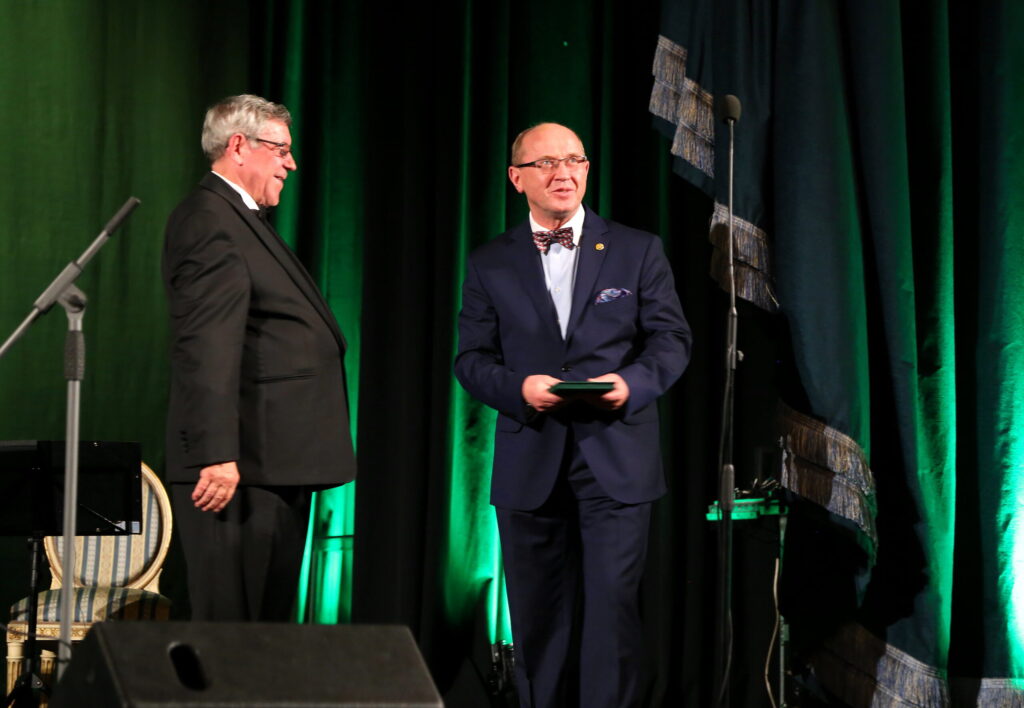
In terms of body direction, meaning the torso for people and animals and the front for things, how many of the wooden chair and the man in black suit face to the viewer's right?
1

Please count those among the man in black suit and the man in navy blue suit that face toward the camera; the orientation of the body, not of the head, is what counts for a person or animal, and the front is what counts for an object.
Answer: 1

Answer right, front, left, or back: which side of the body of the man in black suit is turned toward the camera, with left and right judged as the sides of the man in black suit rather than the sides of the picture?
right

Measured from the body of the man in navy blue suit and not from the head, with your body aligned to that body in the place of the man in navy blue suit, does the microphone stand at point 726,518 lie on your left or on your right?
on your left

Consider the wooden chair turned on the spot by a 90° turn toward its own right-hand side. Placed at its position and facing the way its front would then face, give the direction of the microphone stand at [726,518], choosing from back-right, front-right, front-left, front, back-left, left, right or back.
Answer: back

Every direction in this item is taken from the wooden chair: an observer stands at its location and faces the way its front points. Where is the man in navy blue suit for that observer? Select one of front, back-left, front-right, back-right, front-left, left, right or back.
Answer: left

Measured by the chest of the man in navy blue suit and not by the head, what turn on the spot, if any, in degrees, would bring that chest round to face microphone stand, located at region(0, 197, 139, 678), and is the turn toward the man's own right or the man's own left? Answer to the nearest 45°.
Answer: approximately 45° to the man's own right

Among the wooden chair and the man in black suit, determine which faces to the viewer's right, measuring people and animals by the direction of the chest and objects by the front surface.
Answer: the man in black suit

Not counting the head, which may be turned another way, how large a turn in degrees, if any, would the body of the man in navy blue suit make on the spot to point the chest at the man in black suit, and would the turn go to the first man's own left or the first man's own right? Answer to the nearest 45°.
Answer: approximately 45° to the first man's own right

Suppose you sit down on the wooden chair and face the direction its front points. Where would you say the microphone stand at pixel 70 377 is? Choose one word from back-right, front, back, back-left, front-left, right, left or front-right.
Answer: front-left

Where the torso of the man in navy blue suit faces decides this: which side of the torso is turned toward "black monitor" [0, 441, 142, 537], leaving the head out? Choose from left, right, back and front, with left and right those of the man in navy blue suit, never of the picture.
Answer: right

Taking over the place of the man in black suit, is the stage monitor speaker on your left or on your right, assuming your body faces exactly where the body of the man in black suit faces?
on your right
